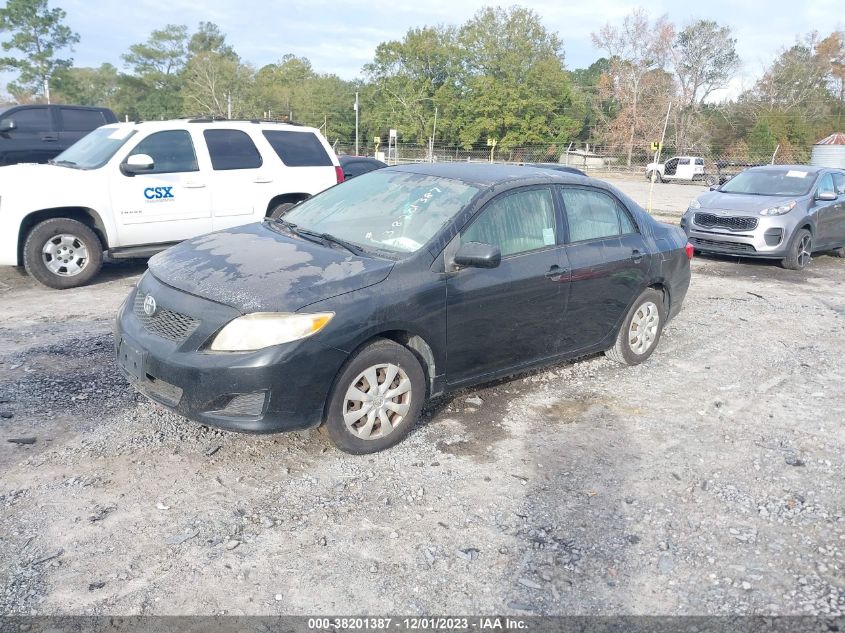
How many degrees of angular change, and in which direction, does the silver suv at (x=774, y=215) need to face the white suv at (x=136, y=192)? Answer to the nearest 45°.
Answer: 0° — it already faces it

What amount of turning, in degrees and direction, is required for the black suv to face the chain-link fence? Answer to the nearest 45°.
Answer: approximately 135° to its right

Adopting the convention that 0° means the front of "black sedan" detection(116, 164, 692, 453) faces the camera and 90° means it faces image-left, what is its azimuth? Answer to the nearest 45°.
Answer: approximately 45°

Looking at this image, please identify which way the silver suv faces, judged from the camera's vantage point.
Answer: facing the viewer and to the left of the viewer

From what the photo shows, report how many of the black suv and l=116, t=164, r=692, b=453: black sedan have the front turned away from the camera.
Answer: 0

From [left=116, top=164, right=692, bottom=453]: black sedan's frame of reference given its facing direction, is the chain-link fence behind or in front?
behind

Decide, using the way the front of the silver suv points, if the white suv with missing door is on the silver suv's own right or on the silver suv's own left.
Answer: on the silver suv's own right

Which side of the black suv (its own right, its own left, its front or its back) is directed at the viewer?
left

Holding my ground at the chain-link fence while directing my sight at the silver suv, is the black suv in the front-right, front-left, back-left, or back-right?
front-right

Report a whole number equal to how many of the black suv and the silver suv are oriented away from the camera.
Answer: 0

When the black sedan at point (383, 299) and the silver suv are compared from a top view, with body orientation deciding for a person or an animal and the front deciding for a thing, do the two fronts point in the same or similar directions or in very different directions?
same or similar directions

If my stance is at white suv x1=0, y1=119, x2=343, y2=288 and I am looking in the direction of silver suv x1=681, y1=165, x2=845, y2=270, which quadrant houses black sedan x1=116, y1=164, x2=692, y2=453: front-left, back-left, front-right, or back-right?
front-right

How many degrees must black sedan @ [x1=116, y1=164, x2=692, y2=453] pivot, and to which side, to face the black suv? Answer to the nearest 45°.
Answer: approximately 90° to its right

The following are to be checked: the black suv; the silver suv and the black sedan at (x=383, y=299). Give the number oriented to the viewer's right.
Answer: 0

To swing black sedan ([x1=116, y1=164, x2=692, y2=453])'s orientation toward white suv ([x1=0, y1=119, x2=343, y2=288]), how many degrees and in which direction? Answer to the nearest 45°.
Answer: approximately 90° to its right
